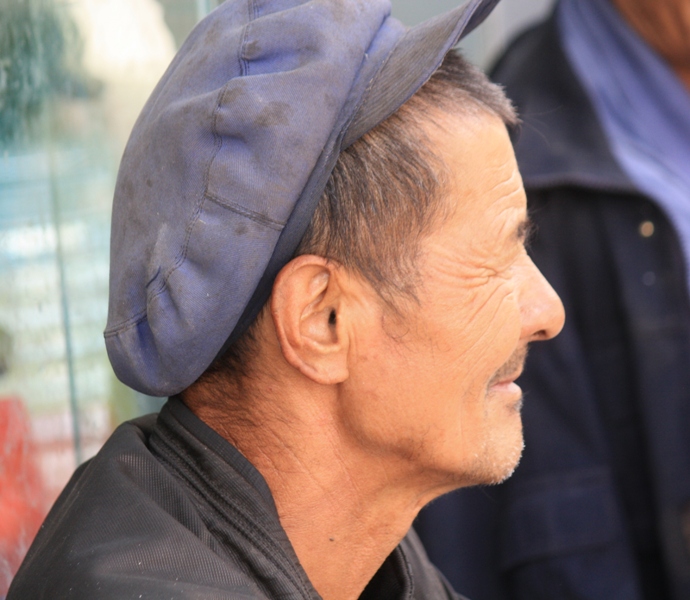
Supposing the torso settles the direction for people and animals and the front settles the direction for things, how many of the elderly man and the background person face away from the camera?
0

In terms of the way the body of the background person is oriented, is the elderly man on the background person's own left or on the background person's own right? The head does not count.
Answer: on the background person's own right

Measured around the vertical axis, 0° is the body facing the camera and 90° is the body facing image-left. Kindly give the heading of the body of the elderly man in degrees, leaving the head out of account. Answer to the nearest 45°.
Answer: approximately 270°

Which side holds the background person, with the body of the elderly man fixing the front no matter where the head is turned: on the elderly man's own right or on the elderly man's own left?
on the elderly man's own left

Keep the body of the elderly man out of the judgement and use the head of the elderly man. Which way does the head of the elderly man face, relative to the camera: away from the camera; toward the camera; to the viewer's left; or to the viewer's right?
to the viewer's right

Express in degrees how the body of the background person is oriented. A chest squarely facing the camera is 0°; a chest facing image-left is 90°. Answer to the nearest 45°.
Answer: approximately 315°
